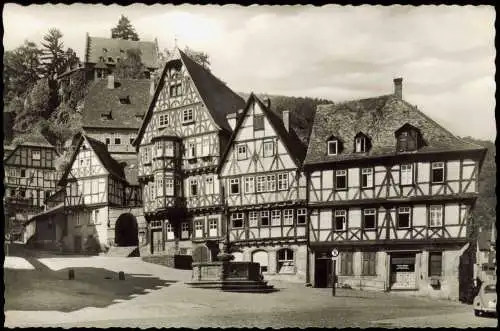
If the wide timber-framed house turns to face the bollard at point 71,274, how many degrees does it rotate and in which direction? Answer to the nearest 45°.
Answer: approximately 45° to its right

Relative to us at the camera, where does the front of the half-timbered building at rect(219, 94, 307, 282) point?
facing the viewer

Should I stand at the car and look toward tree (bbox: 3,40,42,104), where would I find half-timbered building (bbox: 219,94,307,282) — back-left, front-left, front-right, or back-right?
front-right

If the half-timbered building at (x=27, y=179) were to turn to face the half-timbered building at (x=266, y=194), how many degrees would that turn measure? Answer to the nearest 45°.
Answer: approximately 45° to its left

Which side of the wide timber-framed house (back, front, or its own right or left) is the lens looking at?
front

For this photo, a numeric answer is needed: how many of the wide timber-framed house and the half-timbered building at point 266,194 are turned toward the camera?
2

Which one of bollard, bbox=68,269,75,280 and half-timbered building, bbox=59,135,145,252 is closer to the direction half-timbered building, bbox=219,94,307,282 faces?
the bollard
